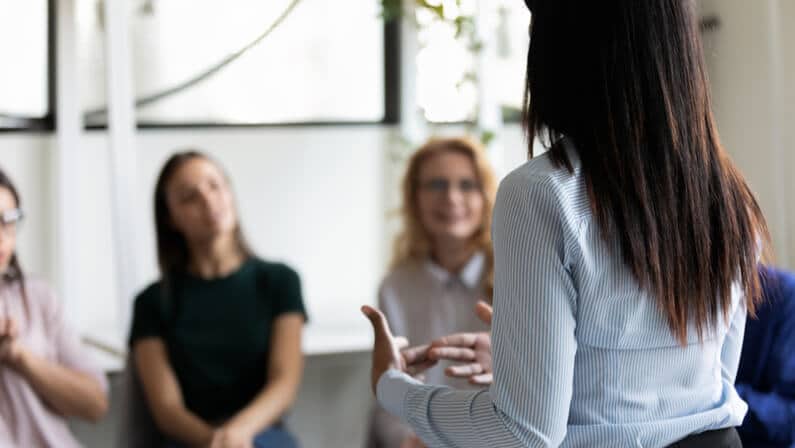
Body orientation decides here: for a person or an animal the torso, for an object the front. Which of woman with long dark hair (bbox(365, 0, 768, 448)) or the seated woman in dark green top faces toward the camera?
the seated woman in dark green top

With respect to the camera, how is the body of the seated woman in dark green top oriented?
toward the camera

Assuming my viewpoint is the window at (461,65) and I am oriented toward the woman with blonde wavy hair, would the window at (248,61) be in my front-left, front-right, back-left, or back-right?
front-right

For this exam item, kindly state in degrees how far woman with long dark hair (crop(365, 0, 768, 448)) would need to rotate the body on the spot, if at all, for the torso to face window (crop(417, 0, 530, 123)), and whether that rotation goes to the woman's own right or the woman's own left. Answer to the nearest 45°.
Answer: approximately 45° to the woman's own right

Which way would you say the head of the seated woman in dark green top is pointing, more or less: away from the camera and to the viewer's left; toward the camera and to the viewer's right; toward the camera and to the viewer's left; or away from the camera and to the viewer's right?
toward the camera and to the viewer's right

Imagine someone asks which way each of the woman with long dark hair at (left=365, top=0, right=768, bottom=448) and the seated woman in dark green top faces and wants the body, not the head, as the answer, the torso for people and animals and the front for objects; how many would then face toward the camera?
1

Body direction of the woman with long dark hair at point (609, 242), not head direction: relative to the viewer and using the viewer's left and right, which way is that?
facing away from the viewer and to the left of the viewer

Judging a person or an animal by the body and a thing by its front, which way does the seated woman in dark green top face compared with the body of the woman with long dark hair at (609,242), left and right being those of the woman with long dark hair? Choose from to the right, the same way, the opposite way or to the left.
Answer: the opposite way

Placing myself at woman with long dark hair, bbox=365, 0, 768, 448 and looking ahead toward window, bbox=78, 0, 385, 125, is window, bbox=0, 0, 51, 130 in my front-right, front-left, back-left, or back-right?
front-left

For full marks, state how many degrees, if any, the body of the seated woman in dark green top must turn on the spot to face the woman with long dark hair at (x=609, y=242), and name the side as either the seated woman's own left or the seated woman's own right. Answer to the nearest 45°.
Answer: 0° — they already face them

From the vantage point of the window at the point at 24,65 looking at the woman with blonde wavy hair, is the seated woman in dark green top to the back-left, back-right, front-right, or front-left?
front-right

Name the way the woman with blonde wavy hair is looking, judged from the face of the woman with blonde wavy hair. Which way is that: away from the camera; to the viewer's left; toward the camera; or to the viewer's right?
toward the camera

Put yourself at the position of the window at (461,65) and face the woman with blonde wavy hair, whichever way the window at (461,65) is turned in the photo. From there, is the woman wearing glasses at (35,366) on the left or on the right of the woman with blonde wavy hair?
right

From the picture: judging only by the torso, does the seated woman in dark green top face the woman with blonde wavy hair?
no
